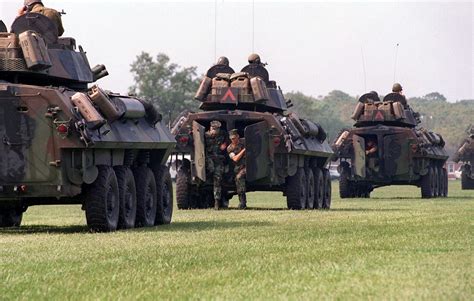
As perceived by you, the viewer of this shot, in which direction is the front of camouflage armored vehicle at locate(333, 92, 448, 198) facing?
facing away from the viewer

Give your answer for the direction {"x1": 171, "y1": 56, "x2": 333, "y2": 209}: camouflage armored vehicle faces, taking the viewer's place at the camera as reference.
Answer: facing away from the viewer and to the right of the viewer

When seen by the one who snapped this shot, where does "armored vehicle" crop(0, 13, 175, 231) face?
facing away from the viewer and to the right of the viewer

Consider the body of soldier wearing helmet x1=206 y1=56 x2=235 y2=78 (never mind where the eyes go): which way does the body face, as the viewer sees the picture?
away from the camera
